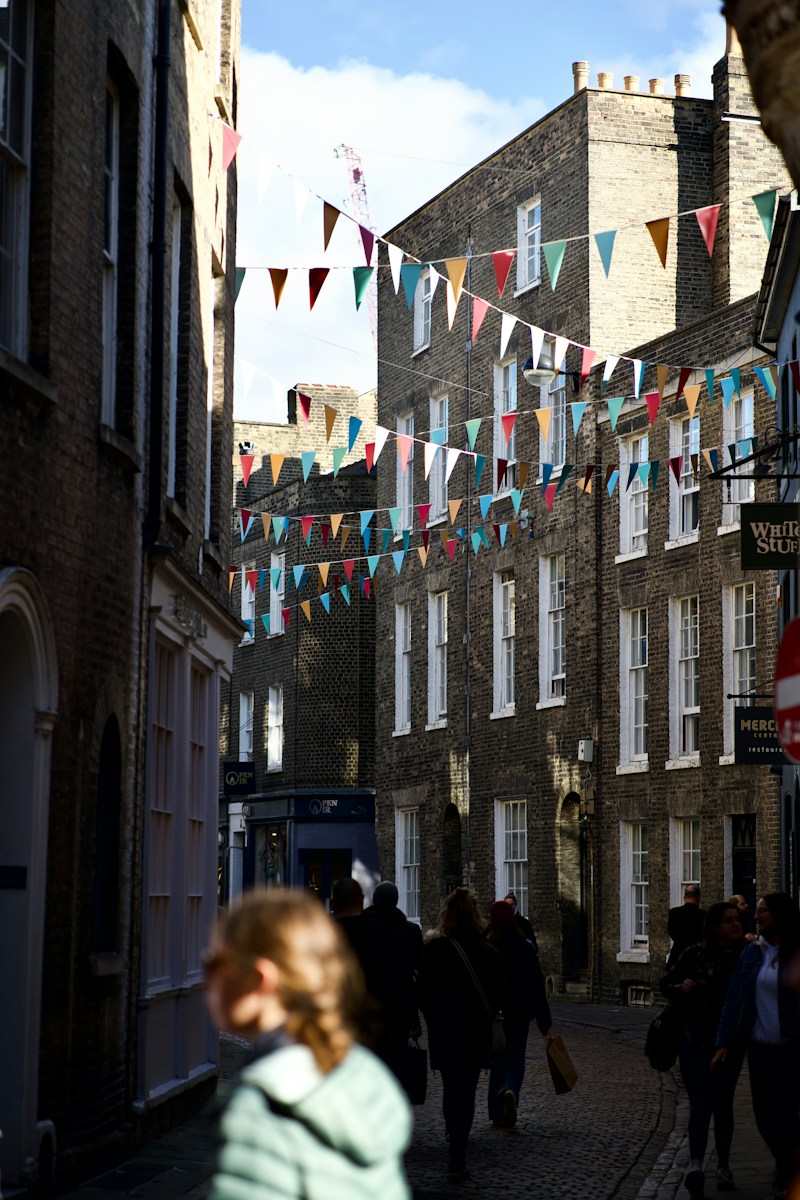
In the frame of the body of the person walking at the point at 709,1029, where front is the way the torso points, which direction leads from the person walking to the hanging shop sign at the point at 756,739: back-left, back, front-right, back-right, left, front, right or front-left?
back

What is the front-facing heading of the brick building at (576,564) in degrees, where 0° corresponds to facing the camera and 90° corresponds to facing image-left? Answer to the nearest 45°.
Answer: approximately 45°

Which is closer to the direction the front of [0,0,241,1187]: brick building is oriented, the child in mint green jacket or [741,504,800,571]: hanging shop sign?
the hanging shop sign

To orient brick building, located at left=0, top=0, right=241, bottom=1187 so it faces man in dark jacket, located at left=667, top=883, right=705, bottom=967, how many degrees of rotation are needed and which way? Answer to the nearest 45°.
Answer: approximately 45° to its left

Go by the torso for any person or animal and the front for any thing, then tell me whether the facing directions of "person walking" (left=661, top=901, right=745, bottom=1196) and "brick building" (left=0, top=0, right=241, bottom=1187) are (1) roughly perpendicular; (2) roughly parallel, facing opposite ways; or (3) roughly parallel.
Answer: roughly perpendicular

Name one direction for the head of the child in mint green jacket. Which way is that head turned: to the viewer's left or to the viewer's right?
to the viewer's left

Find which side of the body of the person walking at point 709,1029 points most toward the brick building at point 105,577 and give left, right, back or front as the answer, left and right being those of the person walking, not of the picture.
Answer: right

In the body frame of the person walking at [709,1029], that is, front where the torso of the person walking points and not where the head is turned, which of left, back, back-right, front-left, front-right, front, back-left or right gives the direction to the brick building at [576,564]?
back

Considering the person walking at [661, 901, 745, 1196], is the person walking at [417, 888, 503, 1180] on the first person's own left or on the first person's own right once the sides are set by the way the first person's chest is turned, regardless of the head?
on the first person's own right

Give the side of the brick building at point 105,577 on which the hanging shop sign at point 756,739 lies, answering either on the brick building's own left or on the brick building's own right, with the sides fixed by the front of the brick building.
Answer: on the brick building's own left

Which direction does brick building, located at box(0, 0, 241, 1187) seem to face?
to the viewer's right
